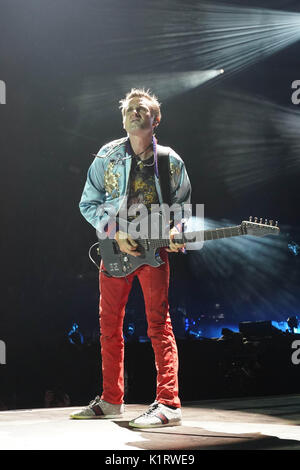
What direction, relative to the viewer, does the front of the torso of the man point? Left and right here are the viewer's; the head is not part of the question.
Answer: facing the viewer and to the left of the viewer

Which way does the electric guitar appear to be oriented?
toward the camera
